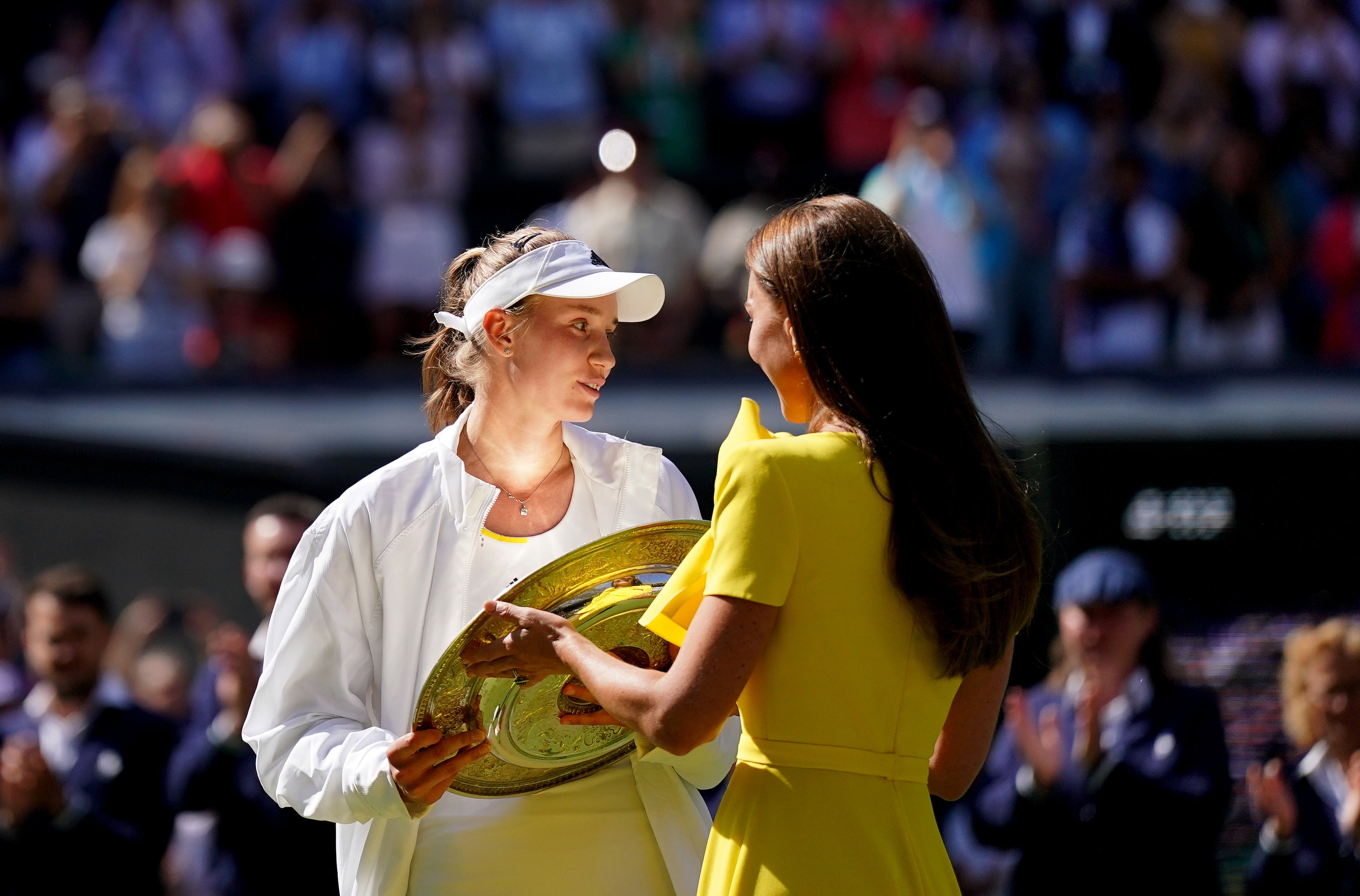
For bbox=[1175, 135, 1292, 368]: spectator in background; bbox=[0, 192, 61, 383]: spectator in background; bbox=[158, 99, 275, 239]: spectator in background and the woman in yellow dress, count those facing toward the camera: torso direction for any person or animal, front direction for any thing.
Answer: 3

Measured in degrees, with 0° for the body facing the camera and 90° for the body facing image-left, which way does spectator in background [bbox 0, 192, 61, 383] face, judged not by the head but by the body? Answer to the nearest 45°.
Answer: approximately 0°

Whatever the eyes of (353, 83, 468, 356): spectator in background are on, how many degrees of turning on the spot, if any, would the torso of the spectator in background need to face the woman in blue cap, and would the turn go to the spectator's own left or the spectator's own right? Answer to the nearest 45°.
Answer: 0° — they already face them

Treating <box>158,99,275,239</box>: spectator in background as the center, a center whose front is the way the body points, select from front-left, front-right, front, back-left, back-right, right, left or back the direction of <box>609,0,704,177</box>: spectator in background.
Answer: left

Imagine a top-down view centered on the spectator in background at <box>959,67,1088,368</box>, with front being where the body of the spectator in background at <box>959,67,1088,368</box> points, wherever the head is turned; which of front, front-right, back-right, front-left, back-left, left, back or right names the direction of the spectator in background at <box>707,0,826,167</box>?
back-right

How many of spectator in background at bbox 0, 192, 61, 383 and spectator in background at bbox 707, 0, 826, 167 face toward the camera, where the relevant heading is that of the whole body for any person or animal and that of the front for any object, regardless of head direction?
2

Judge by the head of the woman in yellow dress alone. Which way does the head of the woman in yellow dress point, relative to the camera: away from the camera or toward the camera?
away from the camera

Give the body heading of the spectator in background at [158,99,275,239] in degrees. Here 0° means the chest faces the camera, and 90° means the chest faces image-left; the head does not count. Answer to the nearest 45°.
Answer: approximately 0°

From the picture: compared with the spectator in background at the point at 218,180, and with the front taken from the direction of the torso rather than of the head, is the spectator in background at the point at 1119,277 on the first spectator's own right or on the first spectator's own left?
on the first spectator's own left

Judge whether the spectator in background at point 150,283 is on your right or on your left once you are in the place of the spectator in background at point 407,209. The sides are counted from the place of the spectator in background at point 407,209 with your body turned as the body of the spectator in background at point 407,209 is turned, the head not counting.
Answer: on your right

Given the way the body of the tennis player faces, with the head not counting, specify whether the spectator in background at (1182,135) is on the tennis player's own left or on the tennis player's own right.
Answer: on the tennis player's own left
